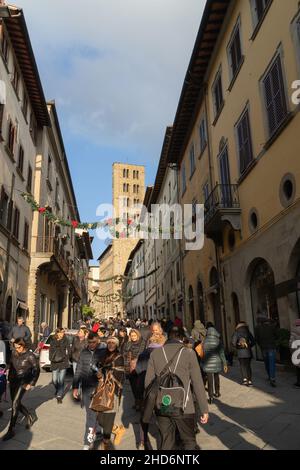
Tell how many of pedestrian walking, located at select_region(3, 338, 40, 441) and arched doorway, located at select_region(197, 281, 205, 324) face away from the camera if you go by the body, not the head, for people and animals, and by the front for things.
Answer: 0

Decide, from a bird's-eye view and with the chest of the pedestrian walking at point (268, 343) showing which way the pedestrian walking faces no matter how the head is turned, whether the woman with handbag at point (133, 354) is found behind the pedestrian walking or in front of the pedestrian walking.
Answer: behind

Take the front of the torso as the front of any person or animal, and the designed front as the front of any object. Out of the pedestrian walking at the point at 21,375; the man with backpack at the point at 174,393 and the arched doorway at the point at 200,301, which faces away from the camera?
the man with backpack

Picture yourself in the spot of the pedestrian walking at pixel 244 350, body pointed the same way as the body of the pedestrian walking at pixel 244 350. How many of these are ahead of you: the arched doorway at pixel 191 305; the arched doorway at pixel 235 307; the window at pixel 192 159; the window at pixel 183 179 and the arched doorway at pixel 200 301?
5

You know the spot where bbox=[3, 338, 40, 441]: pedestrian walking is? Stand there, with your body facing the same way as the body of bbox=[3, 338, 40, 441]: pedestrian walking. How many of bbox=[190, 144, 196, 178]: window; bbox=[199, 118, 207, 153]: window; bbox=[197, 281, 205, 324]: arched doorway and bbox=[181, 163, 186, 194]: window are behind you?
4

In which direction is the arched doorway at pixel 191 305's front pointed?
to the viewer's left

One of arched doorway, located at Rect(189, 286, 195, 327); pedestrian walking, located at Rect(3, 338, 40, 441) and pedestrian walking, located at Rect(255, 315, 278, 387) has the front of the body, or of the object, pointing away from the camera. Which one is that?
pedestrian walking, located at Rect(255, 315, 278, 387)

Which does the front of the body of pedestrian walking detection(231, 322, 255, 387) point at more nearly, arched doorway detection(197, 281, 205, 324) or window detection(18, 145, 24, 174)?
the arched doorway

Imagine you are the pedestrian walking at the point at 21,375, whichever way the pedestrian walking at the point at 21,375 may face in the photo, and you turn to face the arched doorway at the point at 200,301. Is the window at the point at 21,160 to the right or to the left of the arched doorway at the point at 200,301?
left

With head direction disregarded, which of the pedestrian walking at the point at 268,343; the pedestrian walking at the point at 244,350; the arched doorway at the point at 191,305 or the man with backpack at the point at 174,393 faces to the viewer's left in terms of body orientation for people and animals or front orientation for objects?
the arched doorway

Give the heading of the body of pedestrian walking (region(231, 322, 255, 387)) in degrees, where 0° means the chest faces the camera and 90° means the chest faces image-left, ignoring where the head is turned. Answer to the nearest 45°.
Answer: approximately 180°

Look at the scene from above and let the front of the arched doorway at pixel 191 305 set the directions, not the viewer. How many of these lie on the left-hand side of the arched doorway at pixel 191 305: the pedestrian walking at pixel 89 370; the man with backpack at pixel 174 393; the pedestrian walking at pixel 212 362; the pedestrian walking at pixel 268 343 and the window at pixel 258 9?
5

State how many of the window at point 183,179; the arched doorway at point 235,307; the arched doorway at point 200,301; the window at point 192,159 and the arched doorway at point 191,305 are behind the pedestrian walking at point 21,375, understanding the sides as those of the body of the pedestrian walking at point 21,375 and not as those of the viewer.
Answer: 5

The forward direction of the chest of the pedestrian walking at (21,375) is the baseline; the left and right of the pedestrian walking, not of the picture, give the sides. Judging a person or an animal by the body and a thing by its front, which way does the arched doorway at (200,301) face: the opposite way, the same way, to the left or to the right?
to the right

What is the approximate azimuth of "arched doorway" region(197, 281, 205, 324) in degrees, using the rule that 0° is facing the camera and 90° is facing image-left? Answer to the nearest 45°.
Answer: approximately 90°

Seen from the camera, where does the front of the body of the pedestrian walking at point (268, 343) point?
away from the camera

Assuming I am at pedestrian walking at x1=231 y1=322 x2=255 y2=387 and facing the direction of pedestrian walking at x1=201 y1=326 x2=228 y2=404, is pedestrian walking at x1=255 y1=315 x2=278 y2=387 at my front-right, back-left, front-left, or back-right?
back-left
